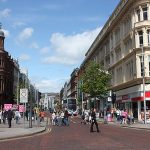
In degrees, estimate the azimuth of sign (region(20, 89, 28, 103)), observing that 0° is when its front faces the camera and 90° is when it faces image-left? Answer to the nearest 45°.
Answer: approximately 0°
